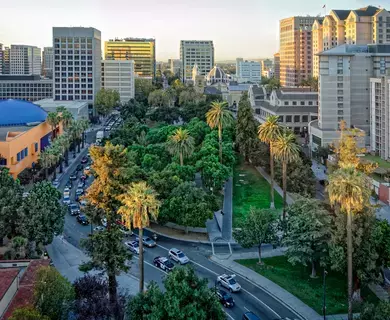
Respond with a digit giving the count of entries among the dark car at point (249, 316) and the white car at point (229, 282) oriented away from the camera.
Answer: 0
